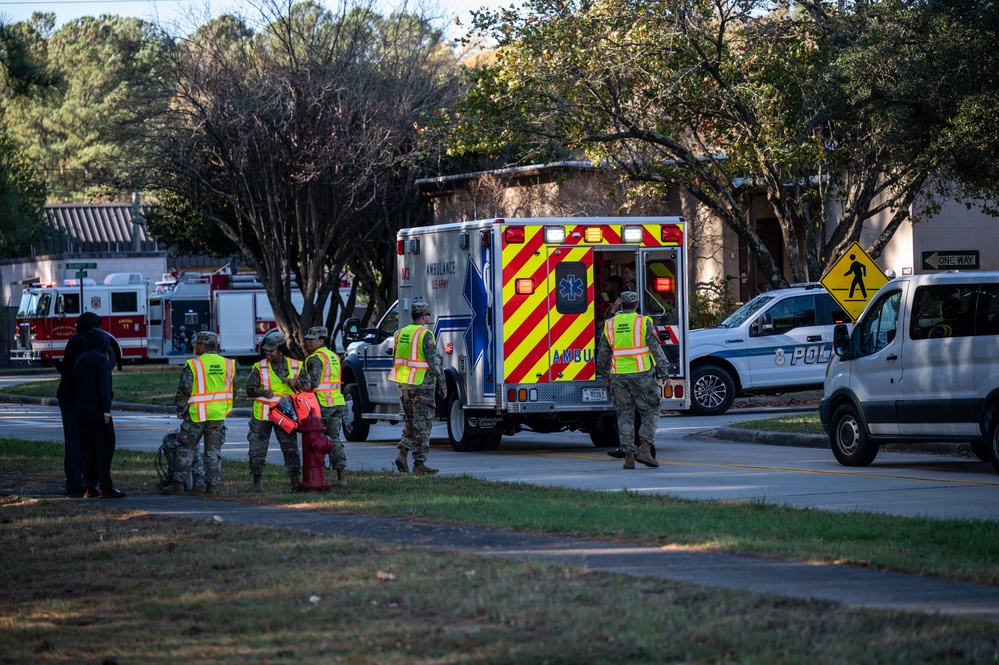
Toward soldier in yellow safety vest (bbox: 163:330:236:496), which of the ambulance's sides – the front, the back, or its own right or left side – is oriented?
left

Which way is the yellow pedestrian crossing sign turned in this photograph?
toward the camera

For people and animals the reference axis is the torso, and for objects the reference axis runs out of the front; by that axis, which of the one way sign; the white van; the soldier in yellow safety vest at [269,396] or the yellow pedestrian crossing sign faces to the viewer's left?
the white van

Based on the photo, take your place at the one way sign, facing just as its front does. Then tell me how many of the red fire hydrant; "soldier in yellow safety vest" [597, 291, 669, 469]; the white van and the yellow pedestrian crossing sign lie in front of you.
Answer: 4

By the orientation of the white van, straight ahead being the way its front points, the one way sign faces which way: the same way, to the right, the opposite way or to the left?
to the left

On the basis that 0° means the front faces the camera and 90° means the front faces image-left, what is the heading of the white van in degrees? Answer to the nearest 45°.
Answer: approximately 90°

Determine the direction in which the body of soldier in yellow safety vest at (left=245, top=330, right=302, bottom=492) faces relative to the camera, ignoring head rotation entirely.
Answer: toward the camera

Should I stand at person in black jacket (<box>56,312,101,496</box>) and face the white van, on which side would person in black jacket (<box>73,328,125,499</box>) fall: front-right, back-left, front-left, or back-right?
front-right

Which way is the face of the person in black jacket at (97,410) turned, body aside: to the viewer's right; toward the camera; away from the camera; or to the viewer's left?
away from the camera

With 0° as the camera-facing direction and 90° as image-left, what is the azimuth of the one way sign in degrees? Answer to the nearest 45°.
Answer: approximately 0°

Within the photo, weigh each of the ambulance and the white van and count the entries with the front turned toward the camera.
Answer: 0
